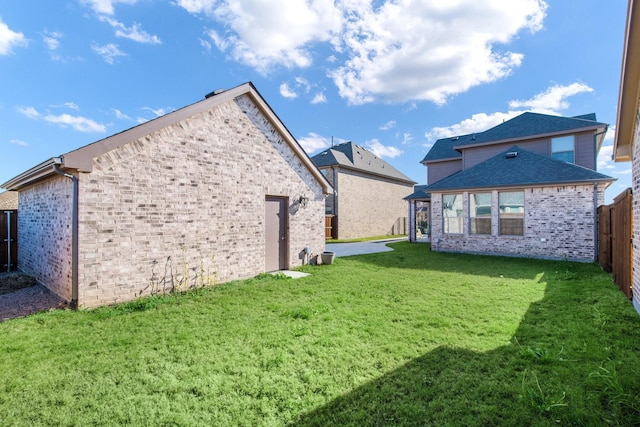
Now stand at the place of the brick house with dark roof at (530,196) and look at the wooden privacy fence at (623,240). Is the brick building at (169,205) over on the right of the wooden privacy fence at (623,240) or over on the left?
right

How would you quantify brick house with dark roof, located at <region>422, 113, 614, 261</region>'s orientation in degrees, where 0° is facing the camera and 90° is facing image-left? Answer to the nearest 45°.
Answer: approximately 180°

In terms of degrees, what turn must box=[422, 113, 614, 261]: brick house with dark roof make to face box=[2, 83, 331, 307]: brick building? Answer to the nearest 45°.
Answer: approximately 135° to its left

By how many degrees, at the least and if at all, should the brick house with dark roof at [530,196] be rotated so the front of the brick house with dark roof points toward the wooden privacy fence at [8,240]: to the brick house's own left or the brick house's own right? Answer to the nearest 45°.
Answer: approximately 135° to the brick house's own left

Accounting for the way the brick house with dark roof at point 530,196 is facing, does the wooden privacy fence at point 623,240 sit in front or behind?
behind

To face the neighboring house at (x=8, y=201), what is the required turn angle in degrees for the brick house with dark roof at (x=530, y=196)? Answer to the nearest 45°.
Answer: approximately 90° to its left

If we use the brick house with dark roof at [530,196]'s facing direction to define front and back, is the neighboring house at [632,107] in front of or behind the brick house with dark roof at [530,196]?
behind
